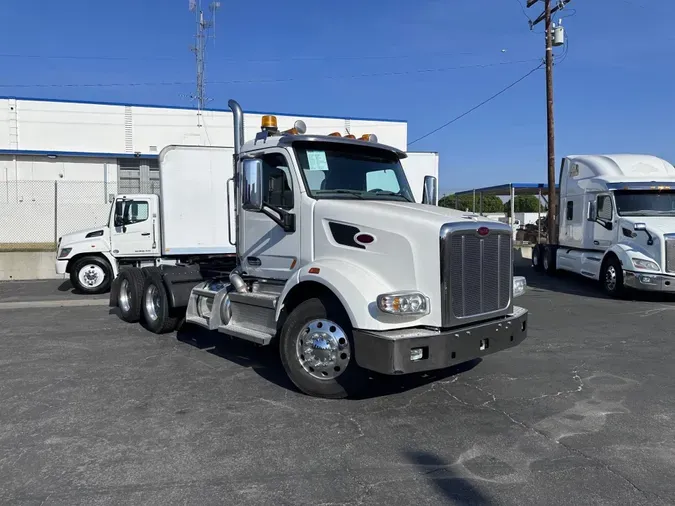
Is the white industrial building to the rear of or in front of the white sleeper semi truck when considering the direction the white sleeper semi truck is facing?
to the rear

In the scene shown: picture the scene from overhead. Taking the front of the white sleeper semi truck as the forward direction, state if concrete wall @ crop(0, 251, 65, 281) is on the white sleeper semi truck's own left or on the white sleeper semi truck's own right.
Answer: on the white sleeper semi truck's own right

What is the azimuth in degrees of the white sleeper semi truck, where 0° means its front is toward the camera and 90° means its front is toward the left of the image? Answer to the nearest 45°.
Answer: approximately 315°

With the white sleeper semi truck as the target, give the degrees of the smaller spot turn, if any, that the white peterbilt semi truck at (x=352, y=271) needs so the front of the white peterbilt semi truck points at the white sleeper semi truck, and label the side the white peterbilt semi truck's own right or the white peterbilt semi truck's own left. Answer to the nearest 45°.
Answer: approximately 90° to the white peterbilt semi truck's own left

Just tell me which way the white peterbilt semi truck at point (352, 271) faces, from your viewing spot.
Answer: facing the viewer and to the right of the viewer

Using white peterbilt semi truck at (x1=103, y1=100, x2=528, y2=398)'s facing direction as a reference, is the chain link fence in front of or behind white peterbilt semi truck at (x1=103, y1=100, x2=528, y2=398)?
behind

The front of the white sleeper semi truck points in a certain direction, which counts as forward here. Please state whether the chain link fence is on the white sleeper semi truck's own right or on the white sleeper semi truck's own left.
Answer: on the white sleeper semi truck's own right

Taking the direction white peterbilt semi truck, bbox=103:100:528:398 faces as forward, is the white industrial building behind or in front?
behind

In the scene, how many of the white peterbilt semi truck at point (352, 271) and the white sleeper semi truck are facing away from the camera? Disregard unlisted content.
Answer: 0

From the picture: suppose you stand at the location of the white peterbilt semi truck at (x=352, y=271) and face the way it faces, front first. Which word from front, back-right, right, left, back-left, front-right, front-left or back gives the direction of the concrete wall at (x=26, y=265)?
back

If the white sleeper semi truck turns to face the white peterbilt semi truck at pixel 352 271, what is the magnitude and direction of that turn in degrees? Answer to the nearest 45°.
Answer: approximately 45° to its right
